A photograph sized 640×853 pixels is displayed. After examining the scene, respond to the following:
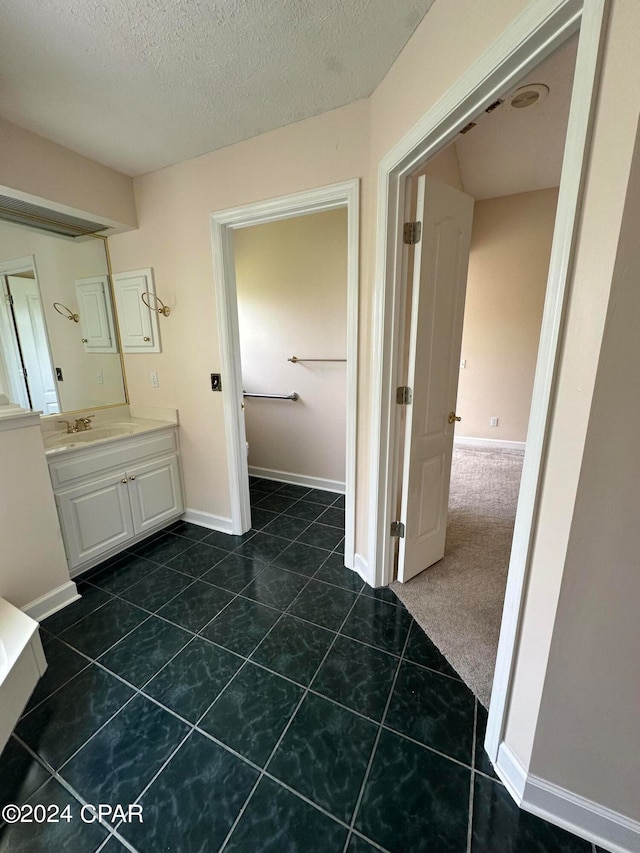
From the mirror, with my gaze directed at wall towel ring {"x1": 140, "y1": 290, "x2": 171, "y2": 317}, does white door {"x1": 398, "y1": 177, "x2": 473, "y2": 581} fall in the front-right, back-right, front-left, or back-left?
front-right

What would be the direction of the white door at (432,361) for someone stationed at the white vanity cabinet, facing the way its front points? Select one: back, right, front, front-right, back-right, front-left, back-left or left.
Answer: front

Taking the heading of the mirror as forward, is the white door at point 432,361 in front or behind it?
in front

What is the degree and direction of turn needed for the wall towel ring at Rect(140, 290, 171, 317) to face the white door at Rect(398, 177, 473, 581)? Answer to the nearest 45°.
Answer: approximately 90° to its left

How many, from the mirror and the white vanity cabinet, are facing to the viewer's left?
0

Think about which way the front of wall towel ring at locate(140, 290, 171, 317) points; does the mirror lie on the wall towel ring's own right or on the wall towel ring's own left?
on the wall towel ring's own right

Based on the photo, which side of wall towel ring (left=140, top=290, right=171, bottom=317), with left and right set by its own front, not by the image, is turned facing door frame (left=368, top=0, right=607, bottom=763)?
left

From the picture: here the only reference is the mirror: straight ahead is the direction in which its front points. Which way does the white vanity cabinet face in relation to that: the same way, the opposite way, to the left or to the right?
the same way

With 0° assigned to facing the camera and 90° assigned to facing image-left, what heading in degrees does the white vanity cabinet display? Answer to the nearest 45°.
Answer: approximately 315°

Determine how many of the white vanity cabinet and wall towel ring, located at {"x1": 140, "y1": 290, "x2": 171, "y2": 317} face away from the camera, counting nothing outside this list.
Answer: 0

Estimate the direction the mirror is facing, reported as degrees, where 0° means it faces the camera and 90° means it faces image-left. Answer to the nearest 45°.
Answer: approximately 315°
